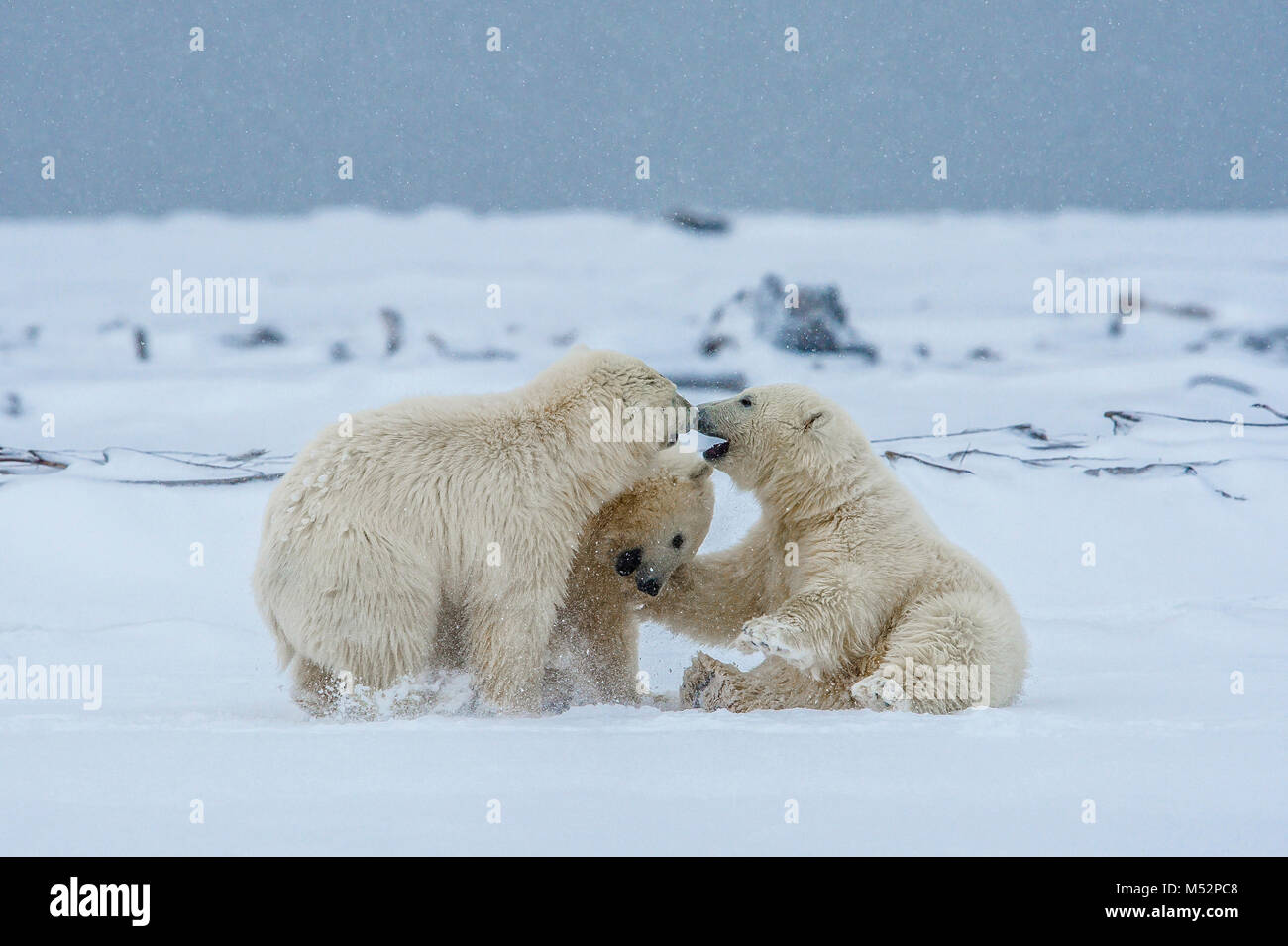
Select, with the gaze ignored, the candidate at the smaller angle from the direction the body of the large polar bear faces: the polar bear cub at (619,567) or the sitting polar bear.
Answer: the sitting polar bear

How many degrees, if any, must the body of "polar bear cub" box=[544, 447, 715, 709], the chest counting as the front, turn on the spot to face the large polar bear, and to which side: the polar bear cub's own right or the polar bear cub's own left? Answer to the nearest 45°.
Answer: approximately 90° to the polar bear cub's own right

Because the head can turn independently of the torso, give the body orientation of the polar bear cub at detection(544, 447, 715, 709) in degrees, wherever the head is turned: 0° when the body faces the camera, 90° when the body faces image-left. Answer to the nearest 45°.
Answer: approximately 315°

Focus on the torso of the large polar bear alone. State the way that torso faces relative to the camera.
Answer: to the viewer's right

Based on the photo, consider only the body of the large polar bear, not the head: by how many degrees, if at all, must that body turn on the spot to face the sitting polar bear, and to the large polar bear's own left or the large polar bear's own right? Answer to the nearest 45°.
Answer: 0° — it already faces it
